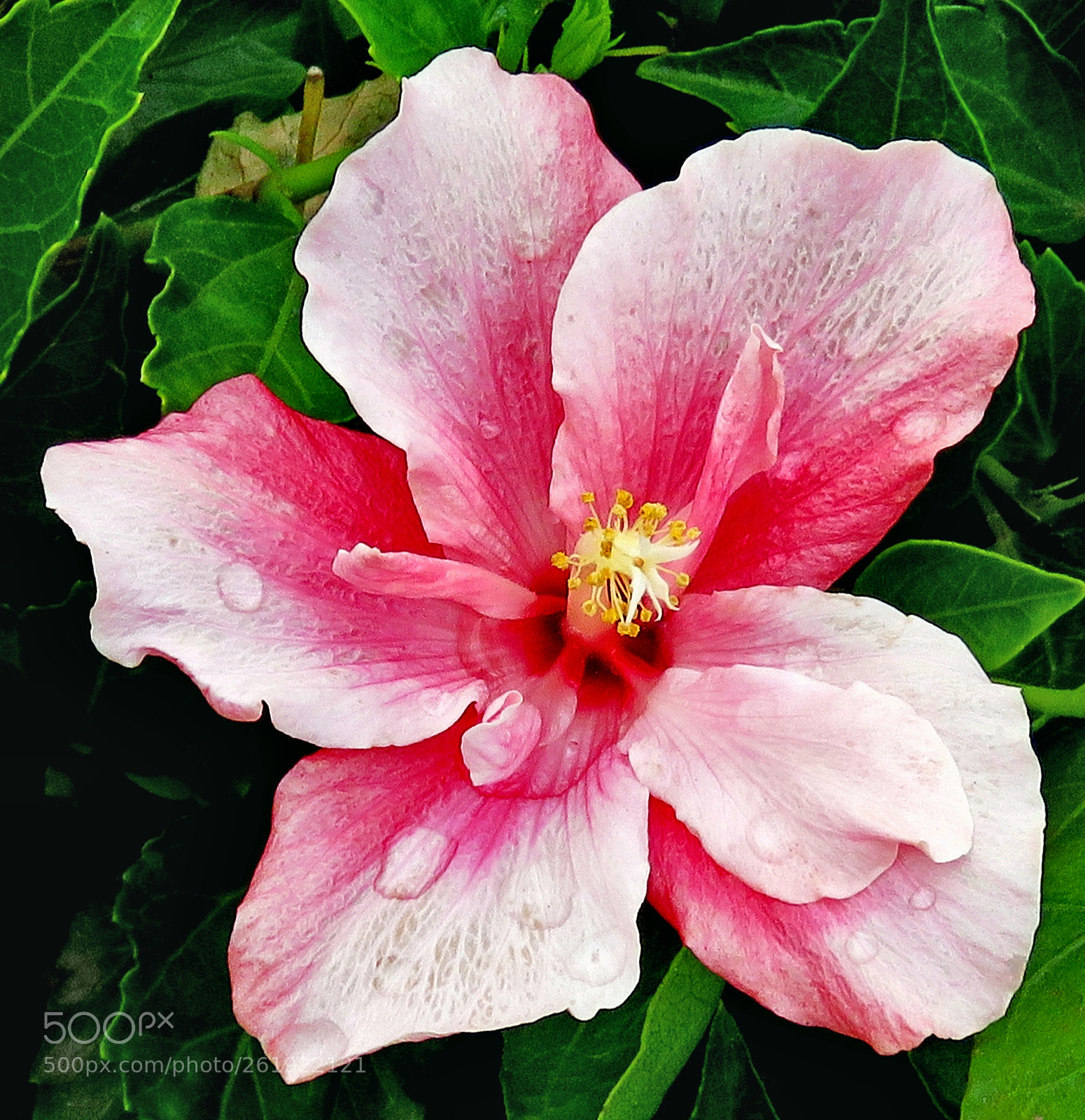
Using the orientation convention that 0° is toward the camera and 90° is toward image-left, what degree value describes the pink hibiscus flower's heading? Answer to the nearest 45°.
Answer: approximately 0°
